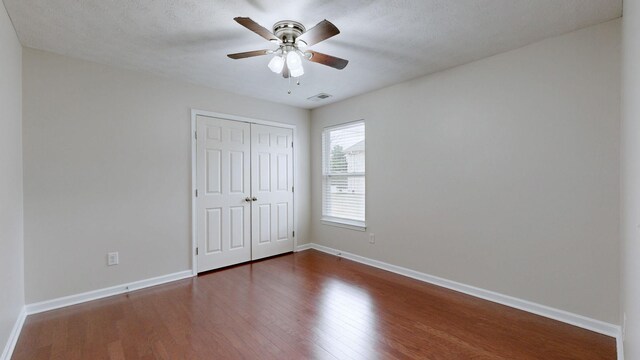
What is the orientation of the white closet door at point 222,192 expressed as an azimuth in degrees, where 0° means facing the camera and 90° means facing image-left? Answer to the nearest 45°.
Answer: approximately 315°

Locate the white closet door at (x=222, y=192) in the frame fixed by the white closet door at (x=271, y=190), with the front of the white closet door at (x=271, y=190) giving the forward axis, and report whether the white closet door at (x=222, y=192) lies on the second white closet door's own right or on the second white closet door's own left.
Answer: on the second white closet door's own right

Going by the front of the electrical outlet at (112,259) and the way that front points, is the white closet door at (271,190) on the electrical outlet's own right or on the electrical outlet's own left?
on the electrical outlet's own left

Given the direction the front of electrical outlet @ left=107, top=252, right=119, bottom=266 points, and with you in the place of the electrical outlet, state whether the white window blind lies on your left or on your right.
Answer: on your left

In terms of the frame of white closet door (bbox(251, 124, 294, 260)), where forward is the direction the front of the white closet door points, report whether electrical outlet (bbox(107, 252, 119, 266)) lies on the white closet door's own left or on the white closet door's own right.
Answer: on the white closet door's own right

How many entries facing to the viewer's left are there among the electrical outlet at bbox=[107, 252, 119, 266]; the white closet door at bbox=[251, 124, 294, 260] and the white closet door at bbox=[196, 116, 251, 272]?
0

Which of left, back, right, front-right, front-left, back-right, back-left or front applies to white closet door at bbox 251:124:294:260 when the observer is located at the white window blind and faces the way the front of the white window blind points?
front-right

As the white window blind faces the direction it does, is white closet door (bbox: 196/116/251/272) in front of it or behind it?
in front

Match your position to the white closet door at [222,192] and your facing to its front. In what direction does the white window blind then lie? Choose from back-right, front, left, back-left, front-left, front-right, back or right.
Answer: front-left

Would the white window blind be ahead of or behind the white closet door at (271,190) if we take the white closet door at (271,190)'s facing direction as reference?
ahead

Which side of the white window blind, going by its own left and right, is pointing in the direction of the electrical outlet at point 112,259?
front
